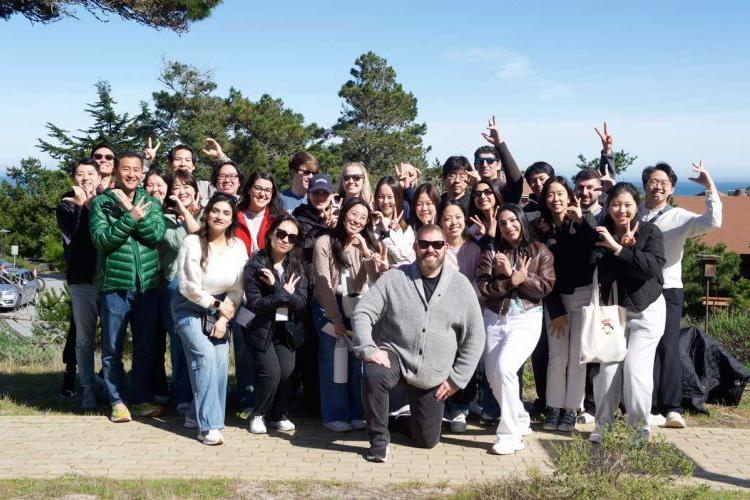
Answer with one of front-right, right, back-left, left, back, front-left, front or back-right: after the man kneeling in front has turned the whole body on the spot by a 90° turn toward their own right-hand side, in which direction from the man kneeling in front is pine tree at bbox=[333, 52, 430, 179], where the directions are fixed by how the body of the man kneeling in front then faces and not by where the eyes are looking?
right

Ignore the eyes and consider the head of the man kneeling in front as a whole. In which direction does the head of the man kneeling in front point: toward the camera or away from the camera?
toward the camera

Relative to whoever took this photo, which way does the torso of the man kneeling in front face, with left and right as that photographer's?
facing the viewer

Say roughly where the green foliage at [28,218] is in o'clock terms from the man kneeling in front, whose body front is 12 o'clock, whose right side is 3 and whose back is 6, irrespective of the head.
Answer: The green foliage is roughly at 5 o'clock from the man kneeling in front.

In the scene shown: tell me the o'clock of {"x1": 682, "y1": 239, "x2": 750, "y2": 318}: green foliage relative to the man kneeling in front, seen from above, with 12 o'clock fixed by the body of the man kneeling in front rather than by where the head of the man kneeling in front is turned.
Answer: The green foliage is roughly at 7 o'clock from the man kneeling in front.
